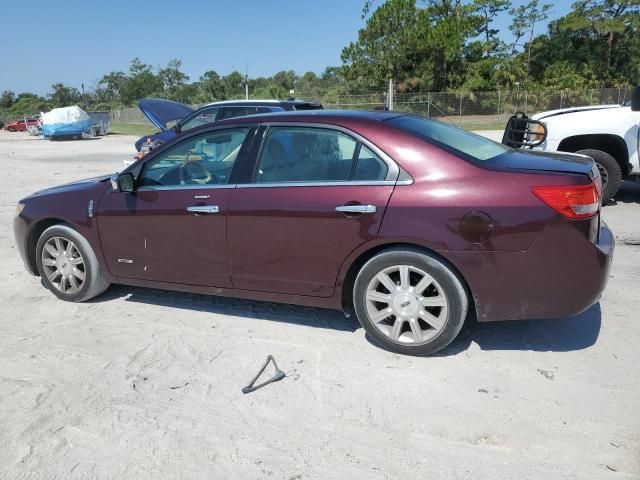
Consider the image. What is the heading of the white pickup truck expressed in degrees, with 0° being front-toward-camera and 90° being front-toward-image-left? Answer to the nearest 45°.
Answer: approximately 45°

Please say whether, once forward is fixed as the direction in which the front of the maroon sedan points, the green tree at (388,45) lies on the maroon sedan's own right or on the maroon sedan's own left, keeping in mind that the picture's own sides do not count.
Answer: on the maroon sedan's own right

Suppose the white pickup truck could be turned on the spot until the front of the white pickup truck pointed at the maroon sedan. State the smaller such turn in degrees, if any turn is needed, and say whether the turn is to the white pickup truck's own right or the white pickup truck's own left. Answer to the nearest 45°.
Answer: approximately 45° to the white pickup truck's own left

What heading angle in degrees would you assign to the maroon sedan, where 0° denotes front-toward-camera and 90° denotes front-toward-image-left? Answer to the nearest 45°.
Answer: approximately 135°

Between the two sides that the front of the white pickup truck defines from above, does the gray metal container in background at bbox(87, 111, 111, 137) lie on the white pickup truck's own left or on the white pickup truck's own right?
on the white pickup truck's own right

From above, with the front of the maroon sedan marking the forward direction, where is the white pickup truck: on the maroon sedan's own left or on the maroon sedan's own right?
on the maroon sedan's own right
